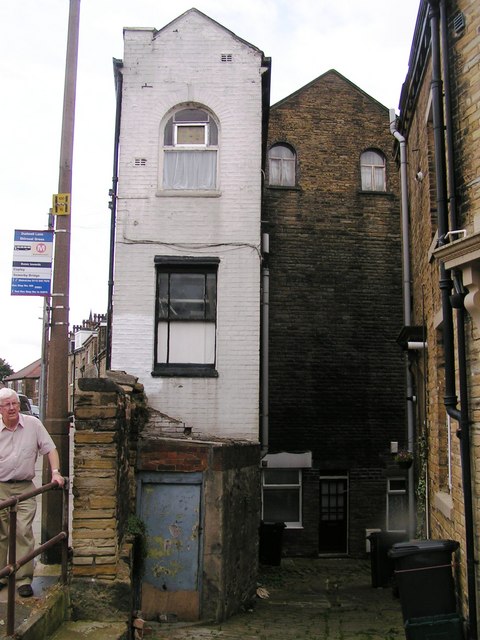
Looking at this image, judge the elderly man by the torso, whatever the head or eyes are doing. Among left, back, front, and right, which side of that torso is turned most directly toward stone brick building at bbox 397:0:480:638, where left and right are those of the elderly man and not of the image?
left

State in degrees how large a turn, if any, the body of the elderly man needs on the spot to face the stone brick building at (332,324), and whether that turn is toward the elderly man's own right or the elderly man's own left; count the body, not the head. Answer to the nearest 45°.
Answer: approximately 135° to the elderly man's own left

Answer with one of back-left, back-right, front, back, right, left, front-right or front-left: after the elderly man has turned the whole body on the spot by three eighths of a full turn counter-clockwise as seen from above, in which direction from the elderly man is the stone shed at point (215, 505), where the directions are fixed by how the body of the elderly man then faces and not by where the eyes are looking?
front

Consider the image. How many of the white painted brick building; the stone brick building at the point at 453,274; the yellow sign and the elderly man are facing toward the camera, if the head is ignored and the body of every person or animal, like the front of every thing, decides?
3

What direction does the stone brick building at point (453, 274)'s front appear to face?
to the viewer's left

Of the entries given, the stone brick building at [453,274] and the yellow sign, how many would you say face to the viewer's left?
1

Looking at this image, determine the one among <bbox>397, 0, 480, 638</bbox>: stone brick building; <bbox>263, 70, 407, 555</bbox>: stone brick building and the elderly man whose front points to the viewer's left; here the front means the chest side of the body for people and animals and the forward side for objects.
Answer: <bbox>397, 0, 480, 638</bbox>: stone brick building

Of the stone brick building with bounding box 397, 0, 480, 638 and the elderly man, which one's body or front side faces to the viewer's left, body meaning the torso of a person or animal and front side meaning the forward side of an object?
the stone brick building

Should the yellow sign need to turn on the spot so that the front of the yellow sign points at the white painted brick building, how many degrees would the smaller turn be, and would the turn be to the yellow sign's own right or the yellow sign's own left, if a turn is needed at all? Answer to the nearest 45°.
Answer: approximately 135° to the yellow sign's own left
